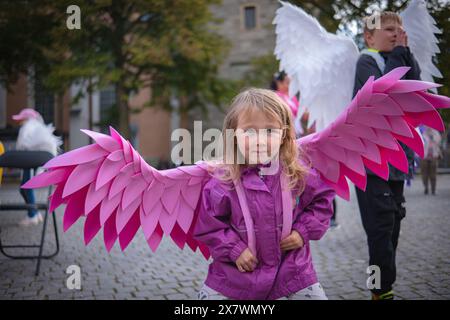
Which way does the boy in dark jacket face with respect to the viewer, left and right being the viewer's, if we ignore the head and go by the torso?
facing the viewer and to the right of the viewer

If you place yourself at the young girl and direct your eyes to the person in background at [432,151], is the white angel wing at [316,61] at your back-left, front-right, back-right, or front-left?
front-left

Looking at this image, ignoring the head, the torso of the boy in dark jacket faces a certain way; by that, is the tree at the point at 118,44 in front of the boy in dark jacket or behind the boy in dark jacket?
behind

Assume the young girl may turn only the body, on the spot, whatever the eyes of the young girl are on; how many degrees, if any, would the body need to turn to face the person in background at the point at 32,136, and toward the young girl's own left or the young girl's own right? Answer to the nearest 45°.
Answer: approximately 135° to the young girl's own right

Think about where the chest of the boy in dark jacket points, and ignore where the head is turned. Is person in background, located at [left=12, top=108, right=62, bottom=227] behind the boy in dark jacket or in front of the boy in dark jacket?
behind

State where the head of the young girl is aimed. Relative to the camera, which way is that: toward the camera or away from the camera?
toward the camera

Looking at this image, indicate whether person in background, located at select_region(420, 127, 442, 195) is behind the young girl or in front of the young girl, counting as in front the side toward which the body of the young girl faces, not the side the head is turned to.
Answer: behind

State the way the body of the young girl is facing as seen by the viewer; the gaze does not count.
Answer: toward the camera
